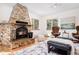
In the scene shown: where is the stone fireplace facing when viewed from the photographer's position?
facing the viewer and to the right of the viewer

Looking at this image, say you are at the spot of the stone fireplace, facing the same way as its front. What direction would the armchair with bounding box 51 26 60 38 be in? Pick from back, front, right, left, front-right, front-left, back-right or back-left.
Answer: front-left
